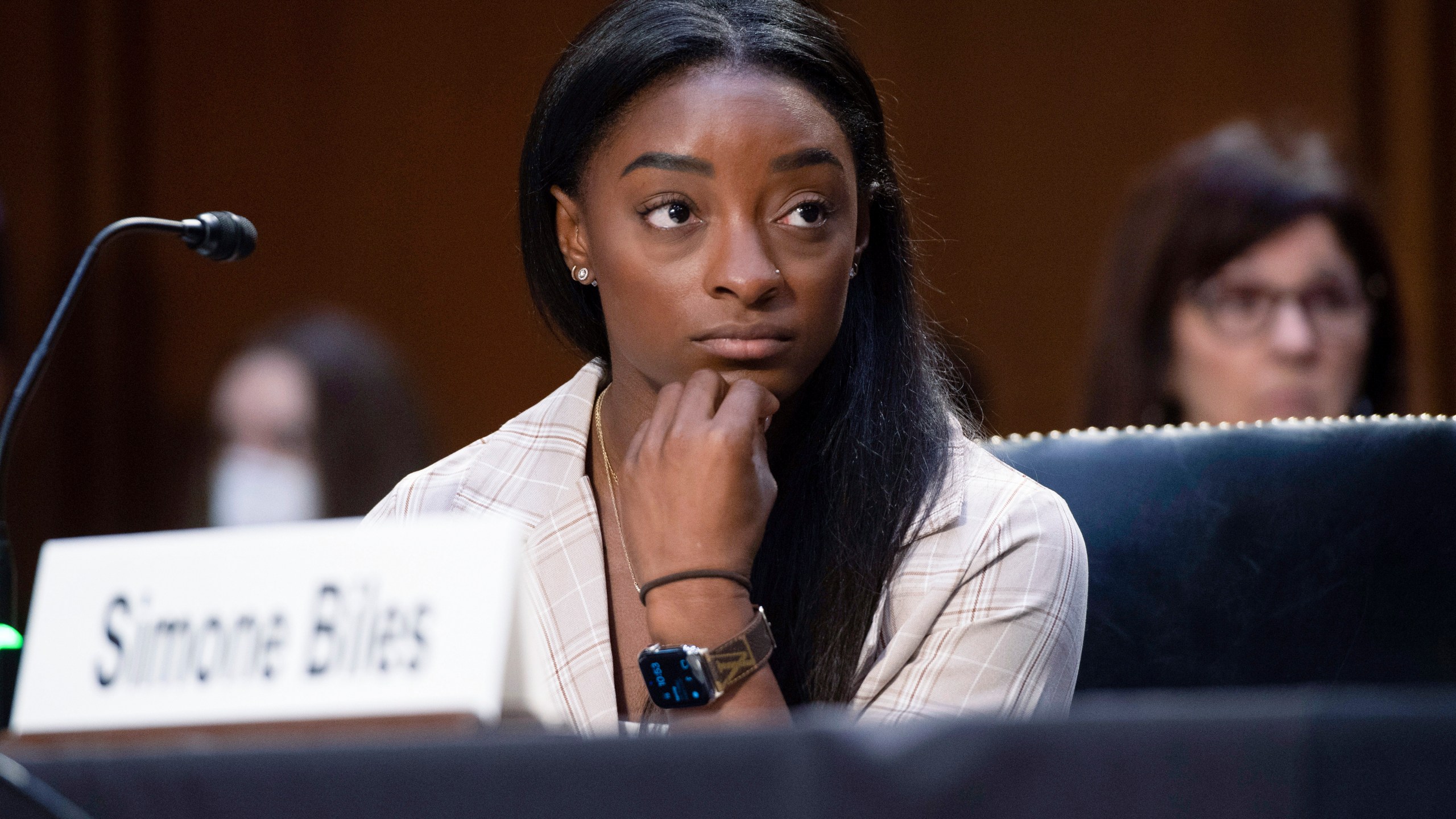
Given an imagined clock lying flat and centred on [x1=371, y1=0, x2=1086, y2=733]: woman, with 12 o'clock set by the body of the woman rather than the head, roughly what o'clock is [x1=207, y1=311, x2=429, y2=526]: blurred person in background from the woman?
The blurred person in background is roughly at 5 o'clock from the woman.

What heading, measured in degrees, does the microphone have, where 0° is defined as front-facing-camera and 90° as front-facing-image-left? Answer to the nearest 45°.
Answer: approximately 270°

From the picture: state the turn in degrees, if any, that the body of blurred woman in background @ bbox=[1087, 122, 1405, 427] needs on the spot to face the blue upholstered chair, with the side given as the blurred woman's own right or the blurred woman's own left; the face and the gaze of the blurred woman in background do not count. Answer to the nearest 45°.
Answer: approximately 45° to the blurred woman's own right

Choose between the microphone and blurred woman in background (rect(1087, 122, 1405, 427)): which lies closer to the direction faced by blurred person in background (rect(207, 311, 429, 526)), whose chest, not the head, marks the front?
the microphone

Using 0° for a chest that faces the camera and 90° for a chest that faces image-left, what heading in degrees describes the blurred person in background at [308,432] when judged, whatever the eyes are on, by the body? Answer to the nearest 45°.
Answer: approximately 45°

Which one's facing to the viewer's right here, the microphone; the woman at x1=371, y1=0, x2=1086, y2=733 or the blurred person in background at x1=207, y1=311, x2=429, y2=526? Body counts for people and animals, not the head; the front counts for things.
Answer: the microphone

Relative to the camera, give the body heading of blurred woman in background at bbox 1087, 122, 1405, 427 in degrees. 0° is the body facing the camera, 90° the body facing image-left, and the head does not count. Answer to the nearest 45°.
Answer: approximately 315°

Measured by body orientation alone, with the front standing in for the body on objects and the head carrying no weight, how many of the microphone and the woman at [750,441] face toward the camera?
1

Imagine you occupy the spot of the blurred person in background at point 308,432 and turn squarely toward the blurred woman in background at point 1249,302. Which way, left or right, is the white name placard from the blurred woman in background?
right
